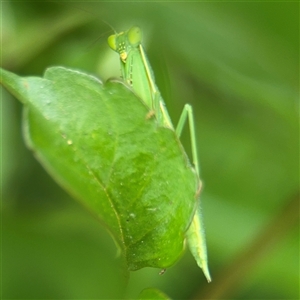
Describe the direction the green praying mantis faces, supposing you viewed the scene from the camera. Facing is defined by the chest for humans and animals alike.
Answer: facing the viewer and to the left of the viewer
